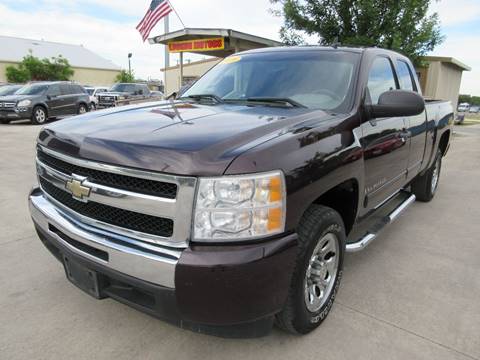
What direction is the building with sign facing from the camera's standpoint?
toward the camera

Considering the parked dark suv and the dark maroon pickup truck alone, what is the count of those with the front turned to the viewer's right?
0

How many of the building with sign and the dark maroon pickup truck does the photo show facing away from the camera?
0

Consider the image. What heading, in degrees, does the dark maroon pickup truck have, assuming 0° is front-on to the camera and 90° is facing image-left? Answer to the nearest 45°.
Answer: approximately 45°

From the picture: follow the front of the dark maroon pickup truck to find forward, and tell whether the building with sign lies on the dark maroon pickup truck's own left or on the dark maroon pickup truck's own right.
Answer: on the dark maroon pickup truck's own right

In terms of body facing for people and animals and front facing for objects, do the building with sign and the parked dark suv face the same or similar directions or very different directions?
same or similar directions

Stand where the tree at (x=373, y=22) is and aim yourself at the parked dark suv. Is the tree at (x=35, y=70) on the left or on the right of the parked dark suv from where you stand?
right

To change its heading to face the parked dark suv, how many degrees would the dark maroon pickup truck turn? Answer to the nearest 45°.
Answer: approximately 90° to its right

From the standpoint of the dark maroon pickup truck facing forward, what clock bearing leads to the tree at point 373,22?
The tree is roughly at 5 o'clock from the dark maroon pickup truck.

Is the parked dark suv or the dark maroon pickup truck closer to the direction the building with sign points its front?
the dark maroon pickup truck

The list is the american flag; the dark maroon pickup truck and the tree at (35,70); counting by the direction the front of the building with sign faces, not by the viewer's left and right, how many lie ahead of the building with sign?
1

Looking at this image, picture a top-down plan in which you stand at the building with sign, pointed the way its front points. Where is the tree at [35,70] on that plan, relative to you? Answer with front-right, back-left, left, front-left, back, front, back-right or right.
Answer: back-right

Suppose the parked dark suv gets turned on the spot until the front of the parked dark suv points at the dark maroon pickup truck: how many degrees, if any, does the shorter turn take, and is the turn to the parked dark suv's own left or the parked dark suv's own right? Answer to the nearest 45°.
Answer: approximately 45° to the parked dark suv's own left

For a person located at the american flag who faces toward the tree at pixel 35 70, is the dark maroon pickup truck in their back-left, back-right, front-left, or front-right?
back-left

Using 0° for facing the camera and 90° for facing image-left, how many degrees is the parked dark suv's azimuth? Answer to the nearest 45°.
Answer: approximately 45°

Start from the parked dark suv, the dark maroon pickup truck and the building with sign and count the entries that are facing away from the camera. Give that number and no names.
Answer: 0
